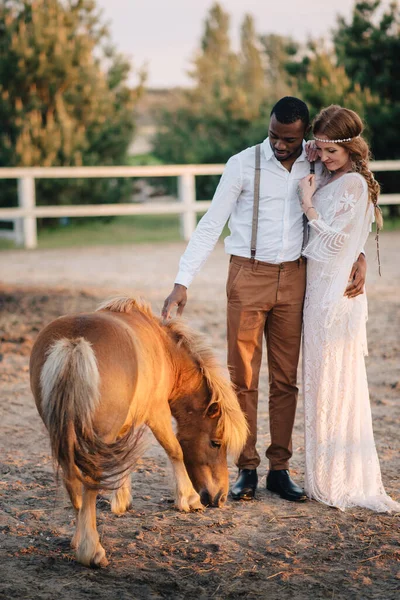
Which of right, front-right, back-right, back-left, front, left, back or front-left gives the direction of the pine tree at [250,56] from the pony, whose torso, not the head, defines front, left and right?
front-left

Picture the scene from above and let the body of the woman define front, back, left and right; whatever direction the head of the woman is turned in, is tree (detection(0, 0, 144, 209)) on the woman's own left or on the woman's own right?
on the woman's own right

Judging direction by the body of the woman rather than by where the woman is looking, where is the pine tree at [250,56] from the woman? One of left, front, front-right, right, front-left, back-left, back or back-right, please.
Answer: right

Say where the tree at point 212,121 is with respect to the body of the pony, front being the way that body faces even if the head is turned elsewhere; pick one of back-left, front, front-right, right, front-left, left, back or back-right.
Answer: front-left

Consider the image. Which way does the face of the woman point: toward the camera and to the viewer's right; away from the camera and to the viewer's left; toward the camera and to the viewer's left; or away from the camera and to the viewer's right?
toward the camera and to the viewer's left
